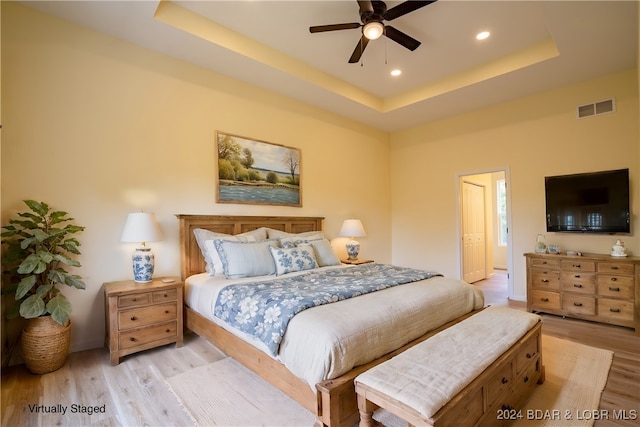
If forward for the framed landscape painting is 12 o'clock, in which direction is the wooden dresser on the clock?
The wooden dresser is roughly at 11 o'clock from the framed landscape painting.

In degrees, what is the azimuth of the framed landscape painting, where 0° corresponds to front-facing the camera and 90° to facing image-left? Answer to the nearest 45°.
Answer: approximately 315°

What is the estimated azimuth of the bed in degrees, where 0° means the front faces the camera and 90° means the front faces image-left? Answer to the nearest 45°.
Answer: approximately 315°

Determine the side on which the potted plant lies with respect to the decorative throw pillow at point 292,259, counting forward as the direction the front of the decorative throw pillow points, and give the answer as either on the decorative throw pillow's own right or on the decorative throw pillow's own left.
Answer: on the decorative throw pillow's own right

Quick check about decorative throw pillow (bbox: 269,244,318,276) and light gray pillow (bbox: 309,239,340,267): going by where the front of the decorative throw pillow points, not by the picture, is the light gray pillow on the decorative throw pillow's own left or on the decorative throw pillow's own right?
on the decorative throw pillow's own left

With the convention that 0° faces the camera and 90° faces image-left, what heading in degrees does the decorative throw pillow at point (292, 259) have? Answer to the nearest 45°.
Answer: approximately 315°

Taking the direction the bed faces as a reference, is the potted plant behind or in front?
behind
